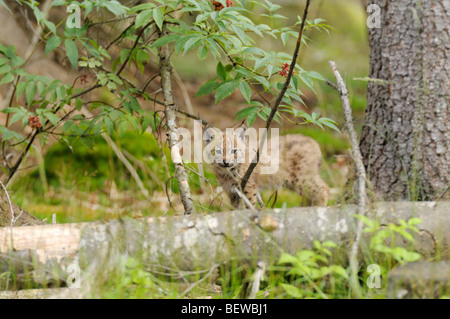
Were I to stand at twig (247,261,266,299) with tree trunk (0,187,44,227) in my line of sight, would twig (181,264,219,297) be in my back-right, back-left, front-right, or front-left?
front-left

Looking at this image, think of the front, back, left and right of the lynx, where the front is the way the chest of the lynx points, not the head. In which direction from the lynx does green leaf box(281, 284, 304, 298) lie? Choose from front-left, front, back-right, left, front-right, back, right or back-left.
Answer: left

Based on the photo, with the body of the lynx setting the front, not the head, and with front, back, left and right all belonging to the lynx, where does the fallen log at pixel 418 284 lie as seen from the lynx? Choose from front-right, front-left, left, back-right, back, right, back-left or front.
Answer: left

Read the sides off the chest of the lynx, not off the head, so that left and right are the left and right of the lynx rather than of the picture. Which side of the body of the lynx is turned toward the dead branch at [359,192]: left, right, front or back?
left

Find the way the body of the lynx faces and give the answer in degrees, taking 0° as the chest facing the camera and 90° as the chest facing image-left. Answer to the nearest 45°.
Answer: approximately 90°
